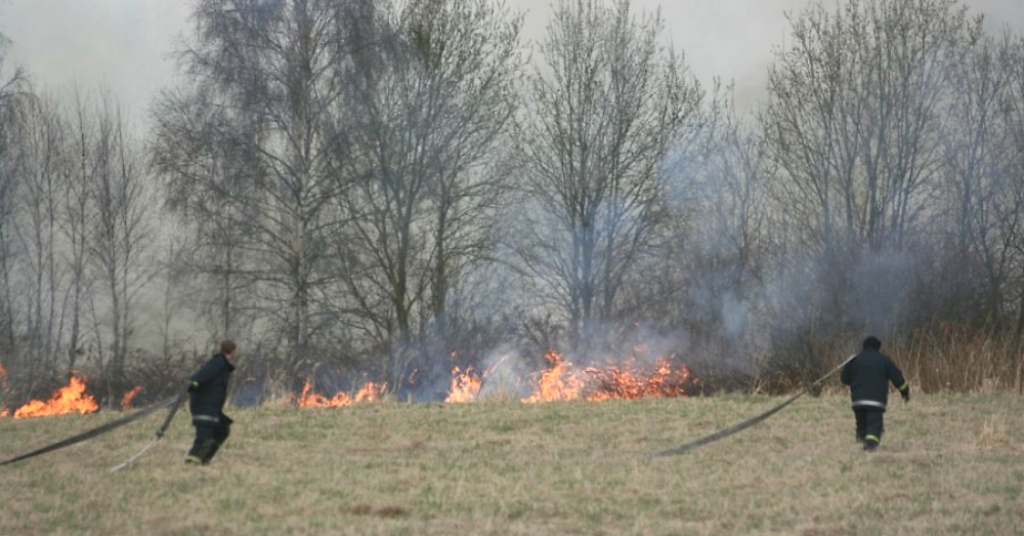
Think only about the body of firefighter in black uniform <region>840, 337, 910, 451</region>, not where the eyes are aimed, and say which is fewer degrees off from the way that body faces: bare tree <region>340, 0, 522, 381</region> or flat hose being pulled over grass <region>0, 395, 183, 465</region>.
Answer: the bare tree

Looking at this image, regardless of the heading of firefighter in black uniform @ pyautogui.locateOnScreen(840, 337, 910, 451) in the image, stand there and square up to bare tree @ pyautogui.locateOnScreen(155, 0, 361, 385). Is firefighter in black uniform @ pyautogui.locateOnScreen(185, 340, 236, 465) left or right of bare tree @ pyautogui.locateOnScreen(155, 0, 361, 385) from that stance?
left

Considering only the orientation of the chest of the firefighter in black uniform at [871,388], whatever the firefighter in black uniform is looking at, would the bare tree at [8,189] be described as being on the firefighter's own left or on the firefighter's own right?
on the firefighter's own left

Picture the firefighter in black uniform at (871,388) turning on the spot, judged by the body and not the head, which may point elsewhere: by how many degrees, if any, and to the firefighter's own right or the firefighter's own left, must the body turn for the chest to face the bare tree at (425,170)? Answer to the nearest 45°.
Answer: approximately 45° to the firefighter's own left

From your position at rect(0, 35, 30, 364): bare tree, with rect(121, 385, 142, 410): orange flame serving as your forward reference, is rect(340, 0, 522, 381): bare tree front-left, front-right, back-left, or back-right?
front-left

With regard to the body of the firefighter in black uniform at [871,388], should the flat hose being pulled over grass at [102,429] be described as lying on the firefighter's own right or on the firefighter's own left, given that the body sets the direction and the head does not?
on the firefighter's own left

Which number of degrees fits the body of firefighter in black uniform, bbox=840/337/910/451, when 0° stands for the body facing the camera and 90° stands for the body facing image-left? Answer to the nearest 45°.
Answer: approximately 180°

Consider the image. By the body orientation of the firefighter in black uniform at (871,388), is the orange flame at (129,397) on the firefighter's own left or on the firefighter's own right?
on the firefighter's own left

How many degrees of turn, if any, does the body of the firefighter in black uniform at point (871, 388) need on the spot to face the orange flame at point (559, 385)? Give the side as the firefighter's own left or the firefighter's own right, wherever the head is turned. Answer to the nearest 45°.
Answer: approximately 45° to the firefighter's own left

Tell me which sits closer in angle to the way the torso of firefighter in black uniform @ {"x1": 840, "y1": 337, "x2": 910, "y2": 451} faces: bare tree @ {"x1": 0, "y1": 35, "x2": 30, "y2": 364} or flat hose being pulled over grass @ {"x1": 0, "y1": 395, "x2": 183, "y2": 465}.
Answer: the bare tree
